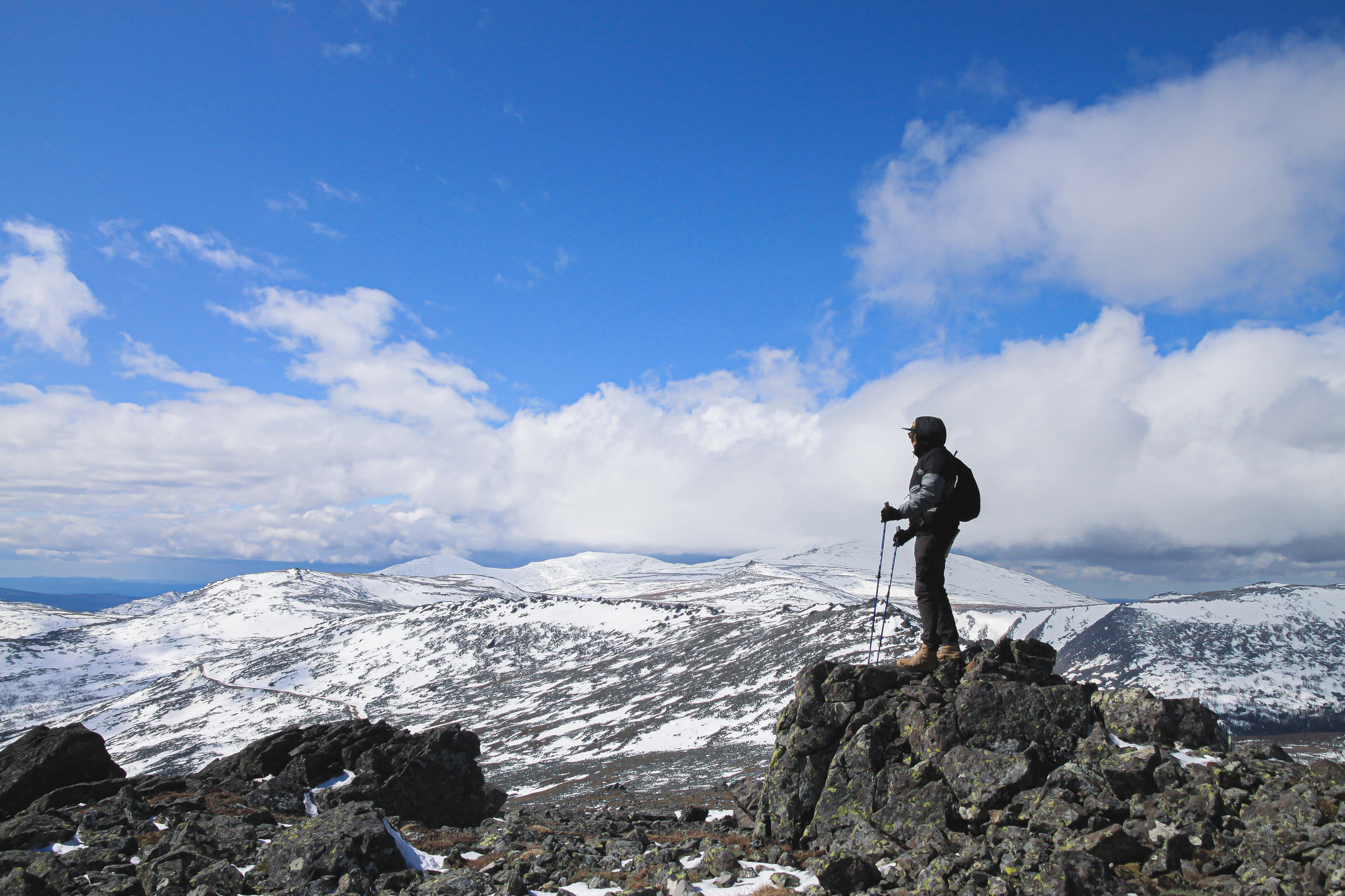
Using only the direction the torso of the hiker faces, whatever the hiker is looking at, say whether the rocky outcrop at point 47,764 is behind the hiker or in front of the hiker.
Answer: in front

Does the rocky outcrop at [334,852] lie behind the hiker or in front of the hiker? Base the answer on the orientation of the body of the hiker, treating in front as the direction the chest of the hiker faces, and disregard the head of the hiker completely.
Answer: in front

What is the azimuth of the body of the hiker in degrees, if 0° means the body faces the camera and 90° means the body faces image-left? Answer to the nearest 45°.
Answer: approximately 90°
